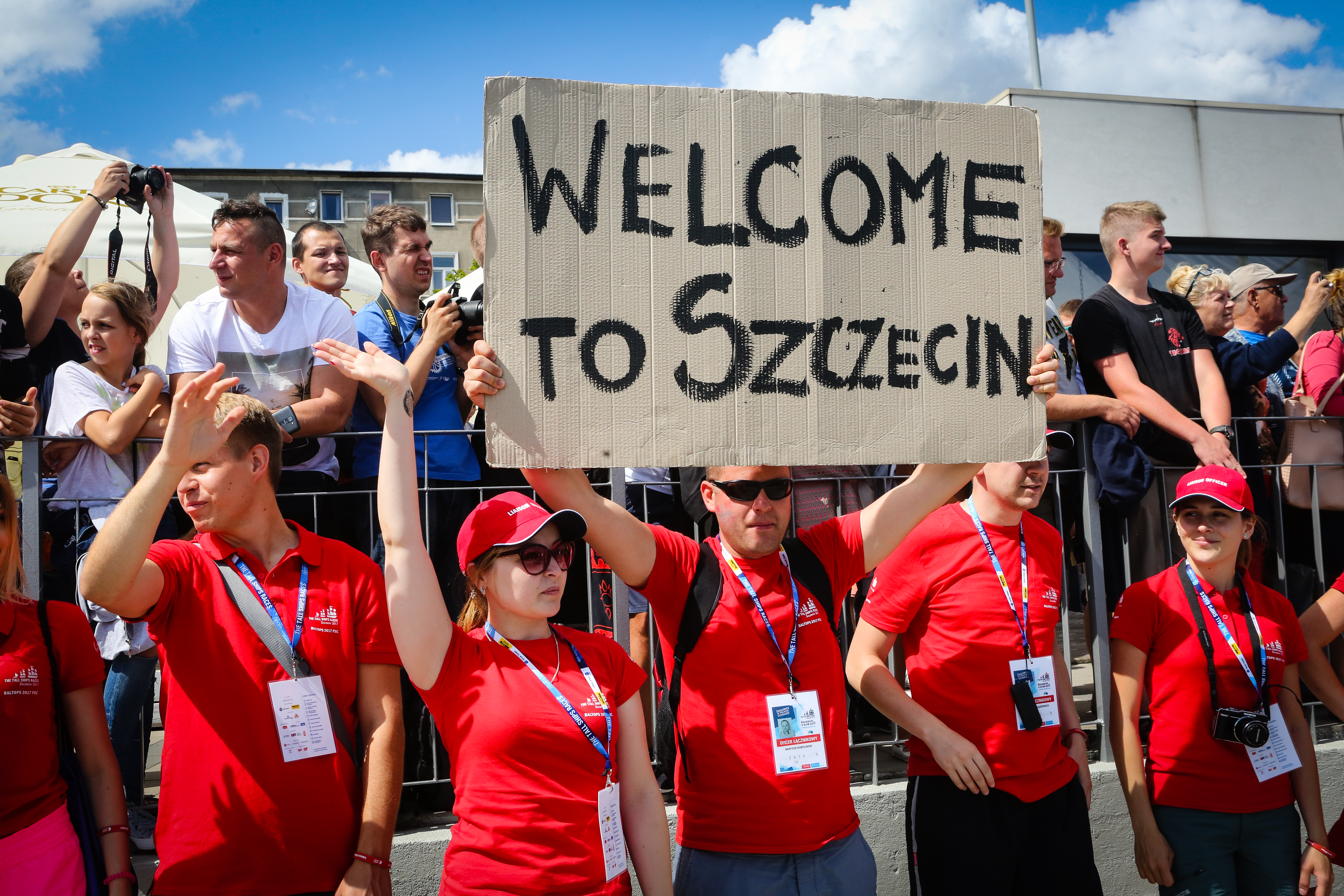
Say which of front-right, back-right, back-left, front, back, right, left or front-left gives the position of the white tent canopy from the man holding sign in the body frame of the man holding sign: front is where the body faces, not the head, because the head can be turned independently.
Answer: back-right

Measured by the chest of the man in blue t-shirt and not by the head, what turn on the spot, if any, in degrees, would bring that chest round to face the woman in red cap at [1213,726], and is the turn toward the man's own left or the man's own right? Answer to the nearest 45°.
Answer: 0° — they already face them

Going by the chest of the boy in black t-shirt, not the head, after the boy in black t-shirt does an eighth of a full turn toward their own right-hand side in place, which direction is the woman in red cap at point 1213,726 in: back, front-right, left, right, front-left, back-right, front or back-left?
front

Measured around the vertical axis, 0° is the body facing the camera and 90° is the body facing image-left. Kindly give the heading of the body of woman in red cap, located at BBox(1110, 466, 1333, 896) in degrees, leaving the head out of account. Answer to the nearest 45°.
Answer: approximately 0°

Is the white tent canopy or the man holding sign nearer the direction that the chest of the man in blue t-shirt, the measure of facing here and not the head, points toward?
the man holding sign

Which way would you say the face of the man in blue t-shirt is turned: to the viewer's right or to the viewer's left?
to the viewer's right

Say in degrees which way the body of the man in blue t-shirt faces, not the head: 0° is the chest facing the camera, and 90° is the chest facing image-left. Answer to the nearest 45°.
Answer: approximately 315°

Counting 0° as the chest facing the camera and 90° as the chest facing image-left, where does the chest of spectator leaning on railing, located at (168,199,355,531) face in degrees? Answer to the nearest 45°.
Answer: approximately 0°

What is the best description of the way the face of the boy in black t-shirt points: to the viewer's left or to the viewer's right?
to the viewer's right

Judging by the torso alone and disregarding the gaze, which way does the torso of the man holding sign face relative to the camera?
toward the camera

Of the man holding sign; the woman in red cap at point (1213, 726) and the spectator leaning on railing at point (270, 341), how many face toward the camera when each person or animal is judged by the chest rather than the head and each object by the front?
3

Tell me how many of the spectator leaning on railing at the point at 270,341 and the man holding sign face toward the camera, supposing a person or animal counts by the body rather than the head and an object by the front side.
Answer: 2

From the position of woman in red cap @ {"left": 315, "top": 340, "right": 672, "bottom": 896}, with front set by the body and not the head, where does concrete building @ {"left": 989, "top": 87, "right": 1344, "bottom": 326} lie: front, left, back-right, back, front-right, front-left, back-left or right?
left
